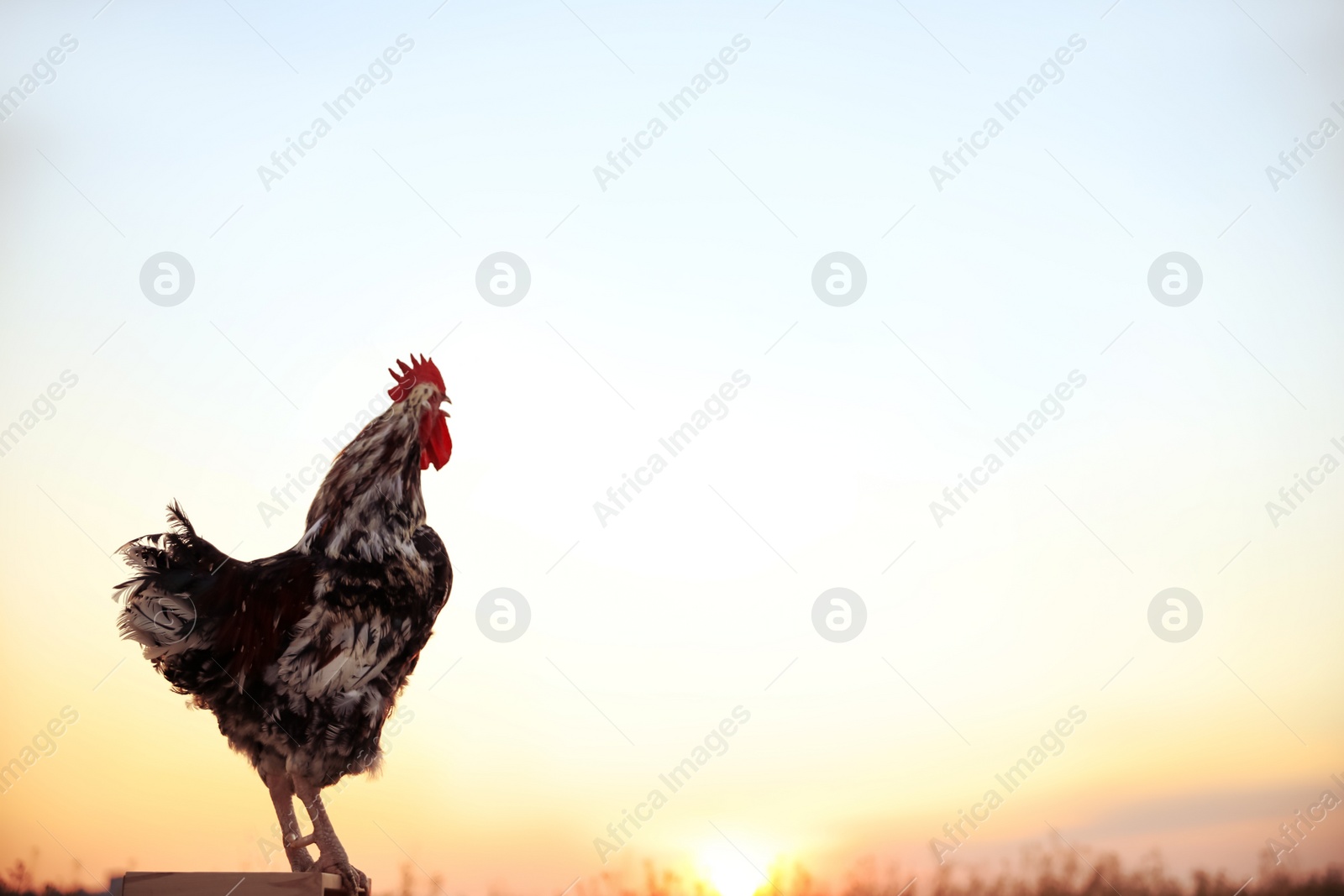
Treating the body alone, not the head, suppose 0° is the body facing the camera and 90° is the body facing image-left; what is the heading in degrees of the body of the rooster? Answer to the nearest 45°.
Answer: approximately 270°
